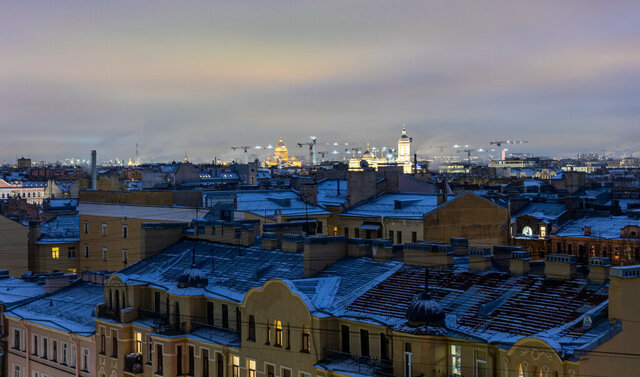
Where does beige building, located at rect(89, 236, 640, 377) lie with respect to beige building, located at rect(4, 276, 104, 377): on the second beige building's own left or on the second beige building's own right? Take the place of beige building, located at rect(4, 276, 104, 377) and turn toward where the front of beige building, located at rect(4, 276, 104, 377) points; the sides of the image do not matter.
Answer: on the second beige building's own left

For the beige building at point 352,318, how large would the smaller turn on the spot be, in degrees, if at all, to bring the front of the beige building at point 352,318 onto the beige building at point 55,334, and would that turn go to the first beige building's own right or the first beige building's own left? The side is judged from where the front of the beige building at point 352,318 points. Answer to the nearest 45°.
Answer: approximately 90° to the first beige building's own right

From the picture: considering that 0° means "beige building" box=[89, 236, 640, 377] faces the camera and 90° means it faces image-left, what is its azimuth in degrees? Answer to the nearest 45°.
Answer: approximately 45°
